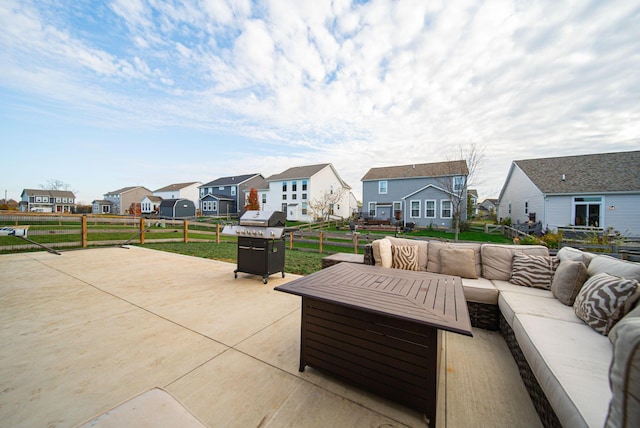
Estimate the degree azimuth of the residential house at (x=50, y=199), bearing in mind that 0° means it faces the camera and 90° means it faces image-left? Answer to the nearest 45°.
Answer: approximately 0°

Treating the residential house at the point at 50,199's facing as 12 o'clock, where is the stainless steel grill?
The stainless steel grill is roughly at 12 o'clock from the residential house.

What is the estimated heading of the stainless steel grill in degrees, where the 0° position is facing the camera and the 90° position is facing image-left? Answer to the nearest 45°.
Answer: approximately 45°

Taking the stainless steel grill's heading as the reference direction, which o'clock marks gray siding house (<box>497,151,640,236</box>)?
The gray siding house is roughly at 7 o'clock from the stainless steel grill.
